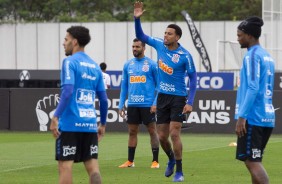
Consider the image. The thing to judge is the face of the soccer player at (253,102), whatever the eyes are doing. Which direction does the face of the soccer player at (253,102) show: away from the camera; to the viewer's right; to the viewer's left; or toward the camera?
to the viewer's left

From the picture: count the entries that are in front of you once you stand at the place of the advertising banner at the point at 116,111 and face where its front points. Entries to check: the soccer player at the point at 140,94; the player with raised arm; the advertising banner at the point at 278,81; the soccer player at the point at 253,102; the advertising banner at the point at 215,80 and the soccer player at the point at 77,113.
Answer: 4

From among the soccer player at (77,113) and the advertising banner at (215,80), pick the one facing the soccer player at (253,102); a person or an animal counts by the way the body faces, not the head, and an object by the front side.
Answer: the advertising banner

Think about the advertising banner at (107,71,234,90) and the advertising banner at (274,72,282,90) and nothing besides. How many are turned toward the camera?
2
